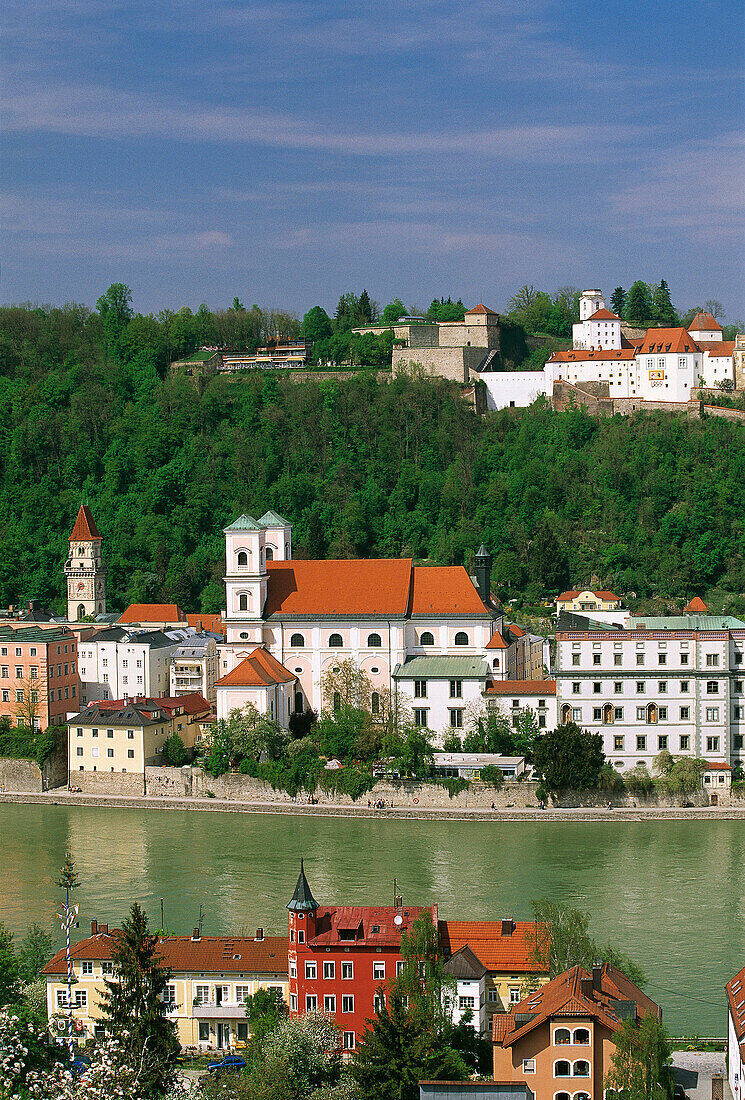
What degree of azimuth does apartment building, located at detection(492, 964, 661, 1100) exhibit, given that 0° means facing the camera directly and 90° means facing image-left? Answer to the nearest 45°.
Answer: approximately 0°

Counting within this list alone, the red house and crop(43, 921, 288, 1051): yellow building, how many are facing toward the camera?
2

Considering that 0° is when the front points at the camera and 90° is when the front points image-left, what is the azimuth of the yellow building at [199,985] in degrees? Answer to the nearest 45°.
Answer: approximately 0°

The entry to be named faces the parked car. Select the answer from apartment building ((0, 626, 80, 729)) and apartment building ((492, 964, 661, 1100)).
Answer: apartment building ((0, 626, 80, 729))

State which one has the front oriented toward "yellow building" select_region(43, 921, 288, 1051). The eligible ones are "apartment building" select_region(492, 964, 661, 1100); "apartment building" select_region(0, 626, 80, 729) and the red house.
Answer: "apartment building" select_region(0, 626, 80, 729)

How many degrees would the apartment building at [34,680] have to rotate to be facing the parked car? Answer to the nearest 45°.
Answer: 0° — it already faces it

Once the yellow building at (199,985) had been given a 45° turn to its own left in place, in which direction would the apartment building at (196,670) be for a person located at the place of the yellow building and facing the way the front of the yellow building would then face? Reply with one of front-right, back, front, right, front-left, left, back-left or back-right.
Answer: back-left
